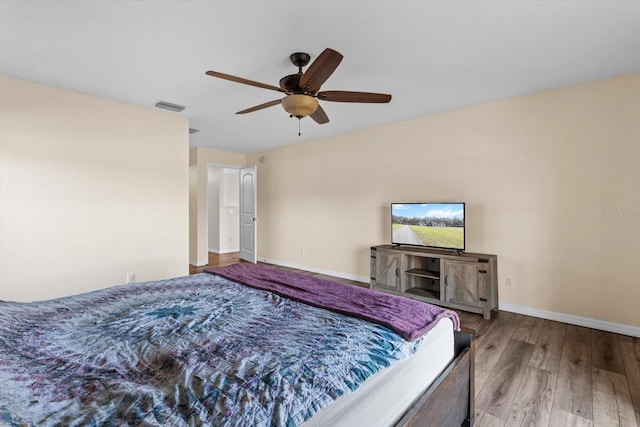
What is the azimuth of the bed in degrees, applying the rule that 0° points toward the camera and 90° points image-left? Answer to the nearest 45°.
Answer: approximately 225°

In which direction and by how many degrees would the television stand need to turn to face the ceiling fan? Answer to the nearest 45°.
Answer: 0° — it already faces it

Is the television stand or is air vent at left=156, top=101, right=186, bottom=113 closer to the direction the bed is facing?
the television stand

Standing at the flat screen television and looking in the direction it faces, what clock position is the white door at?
The white door is roughly at 2 o'clock from the flat screen television.

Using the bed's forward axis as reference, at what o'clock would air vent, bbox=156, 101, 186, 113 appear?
The air vent is roughly at 10 o'clock from the bed.

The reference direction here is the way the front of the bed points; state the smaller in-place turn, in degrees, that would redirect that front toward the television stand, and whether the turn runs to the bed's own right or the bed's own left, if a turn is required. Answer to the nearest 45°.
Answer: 0° — it already faces it

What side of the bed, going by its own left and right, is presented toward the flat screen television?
front

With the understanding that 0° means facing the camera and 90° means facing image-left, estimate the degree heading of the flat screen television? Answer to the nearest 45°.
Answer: approximately 45°

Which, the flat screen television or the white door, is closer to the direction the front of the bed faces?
the flat screen television

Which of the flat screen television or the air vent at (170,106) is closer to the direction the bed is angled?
the flat screen television
